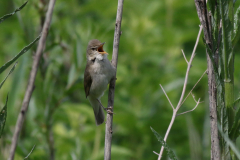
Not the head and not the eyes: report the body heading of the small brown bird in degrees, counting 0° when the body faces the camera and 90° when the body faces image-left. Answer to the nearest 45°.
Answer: approximately 315°

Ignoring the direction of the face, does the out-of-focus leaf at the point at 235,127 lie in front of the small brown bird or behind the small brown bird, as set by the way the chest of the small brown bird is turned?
in front
